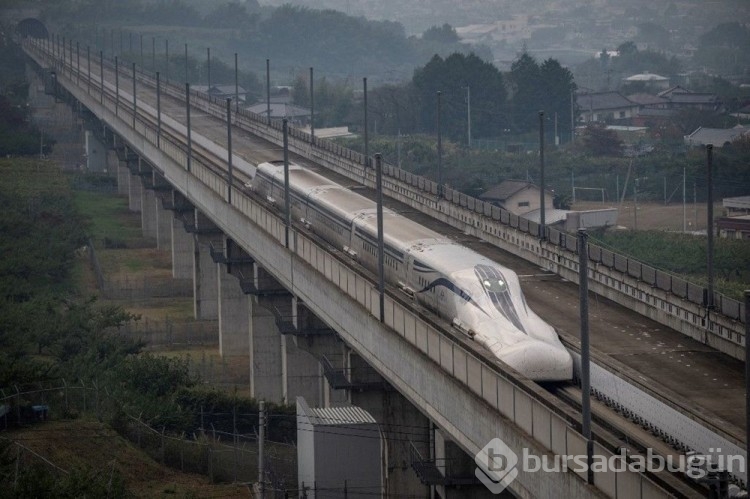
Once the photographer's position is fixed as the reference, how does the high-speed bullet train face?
facing the viewer and to the right of the viewer
